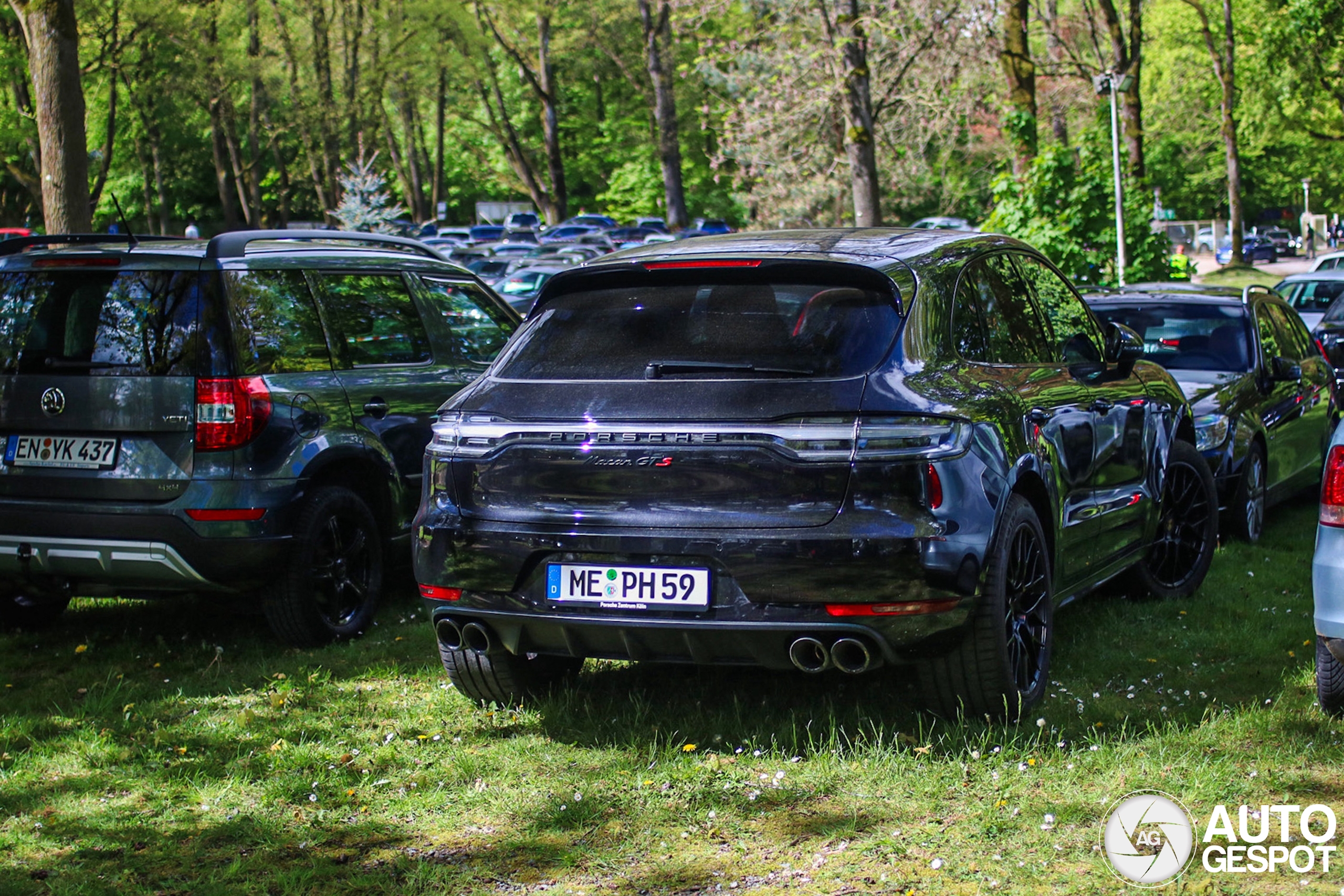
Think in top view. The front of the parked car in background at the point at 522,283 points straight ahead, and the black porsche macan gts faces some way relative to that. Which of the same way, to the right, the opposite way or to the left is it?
the opposite way

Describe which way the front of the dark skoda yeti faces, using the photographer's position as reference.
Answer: facing away from the viewer and to the right of the viewer

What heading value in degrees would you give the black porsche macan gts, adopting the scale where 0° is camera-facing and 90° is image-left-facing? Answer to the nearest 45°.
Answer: approximately 225°

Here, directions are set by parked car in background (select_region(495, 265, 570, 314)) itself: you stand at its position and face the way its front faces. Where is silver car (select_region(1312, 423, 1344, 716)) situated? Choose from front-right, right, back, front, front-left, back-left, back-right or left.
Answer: front-left

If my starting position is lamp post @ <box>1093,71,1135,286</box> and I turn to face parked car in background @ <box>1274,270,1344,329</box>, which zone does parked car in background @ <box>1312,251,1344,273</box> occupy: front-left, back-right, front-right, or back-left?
back-left

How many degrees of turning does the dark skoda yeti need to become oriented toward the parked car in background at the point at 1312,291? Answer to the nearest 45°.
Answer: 0° — it already faces it

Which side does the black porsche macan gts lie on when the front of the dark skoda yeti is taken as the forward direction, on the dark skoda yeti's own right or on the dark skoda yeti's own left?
on the dark skoda yeti's own right

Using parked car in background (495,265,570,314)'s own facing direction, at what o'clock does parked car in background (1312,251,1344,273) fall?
parked car in background (1312,251,1344,273) is roughly at 8 o'clock from parked car in background (495,265,570,314).

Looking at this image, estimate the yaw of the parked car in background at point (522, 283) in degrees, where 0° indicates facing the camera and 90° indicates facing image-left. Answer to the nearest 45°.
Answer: approximately 45°

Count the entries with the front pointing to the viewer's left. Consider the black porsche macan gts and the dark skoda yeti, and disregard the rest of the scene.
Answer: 0

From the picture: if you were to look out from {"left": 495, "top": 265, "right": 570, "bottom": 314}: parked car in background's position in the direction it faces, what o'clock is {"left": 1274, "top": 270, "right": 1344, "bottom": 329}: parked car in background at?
{"left": 1274, "top": 270, "right": 1344, "bottom": 329}: parked car in background is roughly at 9 o'clock from {"left": 495, "top": 265, "right": 570, "bottom": 314}: parked car in background.

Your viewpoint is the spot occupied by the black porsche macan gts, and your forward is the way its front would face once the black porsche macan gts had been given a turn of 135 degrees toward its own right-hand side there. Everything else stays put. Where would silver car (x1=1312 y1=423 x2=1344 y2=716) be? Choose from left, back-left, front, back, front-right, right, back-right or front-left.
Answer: left

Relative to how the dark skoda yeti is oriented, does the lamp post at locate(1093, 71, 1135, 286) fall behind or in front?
in front
